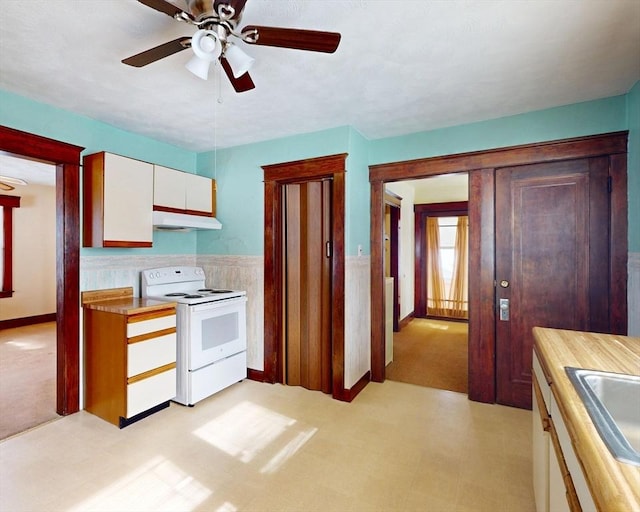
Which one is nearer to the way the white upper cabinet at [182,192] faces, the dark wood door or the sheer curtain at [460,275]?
the dark wood door

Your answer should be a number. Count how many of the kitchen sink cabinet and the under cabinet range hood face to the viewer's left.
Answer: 1

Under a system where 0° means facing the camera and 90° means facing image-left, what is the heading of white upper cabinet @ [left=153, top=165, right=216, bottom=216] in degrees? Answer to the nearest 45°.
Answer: approximately 315°

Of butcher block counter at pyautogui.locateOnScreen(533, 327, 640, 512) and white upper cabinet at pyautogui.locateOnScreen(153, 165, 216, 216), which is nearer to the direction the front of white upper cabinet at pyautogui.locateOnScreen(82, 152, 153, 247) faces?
the butcher block counter

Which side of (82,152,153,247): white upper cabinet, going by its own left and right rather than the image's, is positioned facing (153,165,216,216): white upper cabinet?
left

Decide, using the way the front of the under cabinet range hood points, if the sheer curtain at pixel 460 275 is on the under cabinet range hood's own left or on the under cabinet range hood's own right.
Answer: on the under cabinet range hood's own left

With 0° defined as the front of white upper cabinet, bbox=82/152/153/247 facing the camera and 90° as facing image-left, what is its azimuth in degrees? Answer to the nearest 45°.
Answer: approximately 315°

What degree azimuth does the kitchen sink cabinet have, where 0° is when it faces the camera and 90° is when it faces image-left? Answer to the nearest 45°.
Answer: approximately 90°
